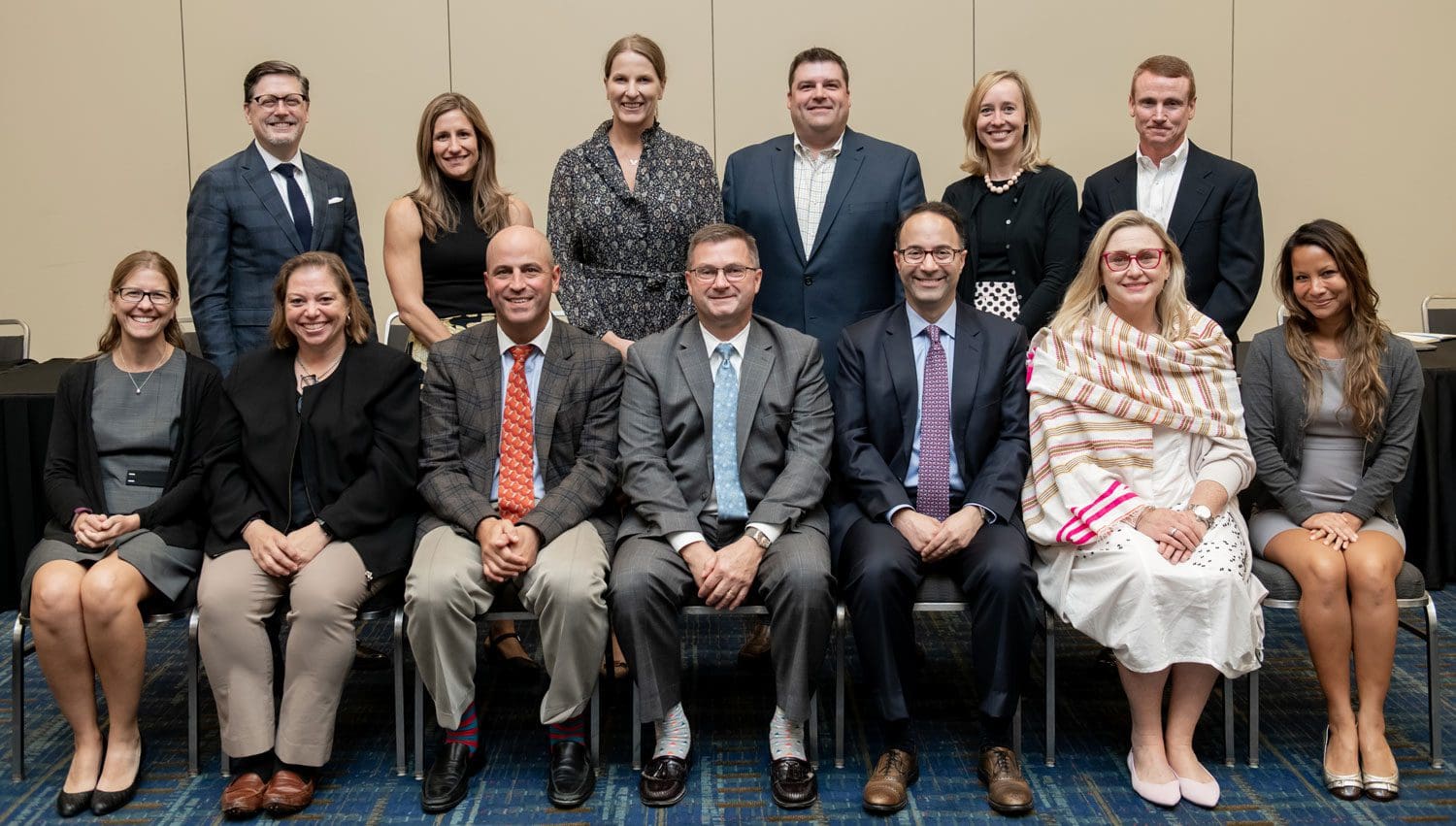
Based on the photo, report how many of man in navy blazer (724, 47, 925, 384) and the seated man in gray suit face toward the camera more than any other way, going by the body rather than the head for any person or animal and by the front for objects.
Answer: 2

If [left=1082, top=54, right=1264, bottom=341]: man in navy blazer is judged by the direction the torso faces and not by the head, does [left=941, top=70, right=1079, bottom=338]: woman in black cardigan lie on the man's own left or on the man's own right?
on the man's own right

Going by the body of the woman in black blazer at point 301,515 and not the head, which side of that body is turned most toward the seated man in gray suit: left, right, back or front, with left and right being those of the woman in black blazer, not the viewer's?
left

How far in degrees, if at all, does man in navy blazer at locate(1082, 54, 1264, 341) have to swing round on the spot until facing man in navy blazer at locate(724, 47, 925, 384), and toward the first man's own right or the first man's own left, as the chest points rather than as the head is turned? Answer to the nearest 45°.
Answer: approximately 45° to the first man's own right

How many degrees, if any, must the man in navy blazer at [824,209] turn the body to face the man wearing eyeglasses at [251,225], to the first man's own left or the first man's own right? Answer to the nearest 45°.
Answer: approximately 90° to the first man's own right
